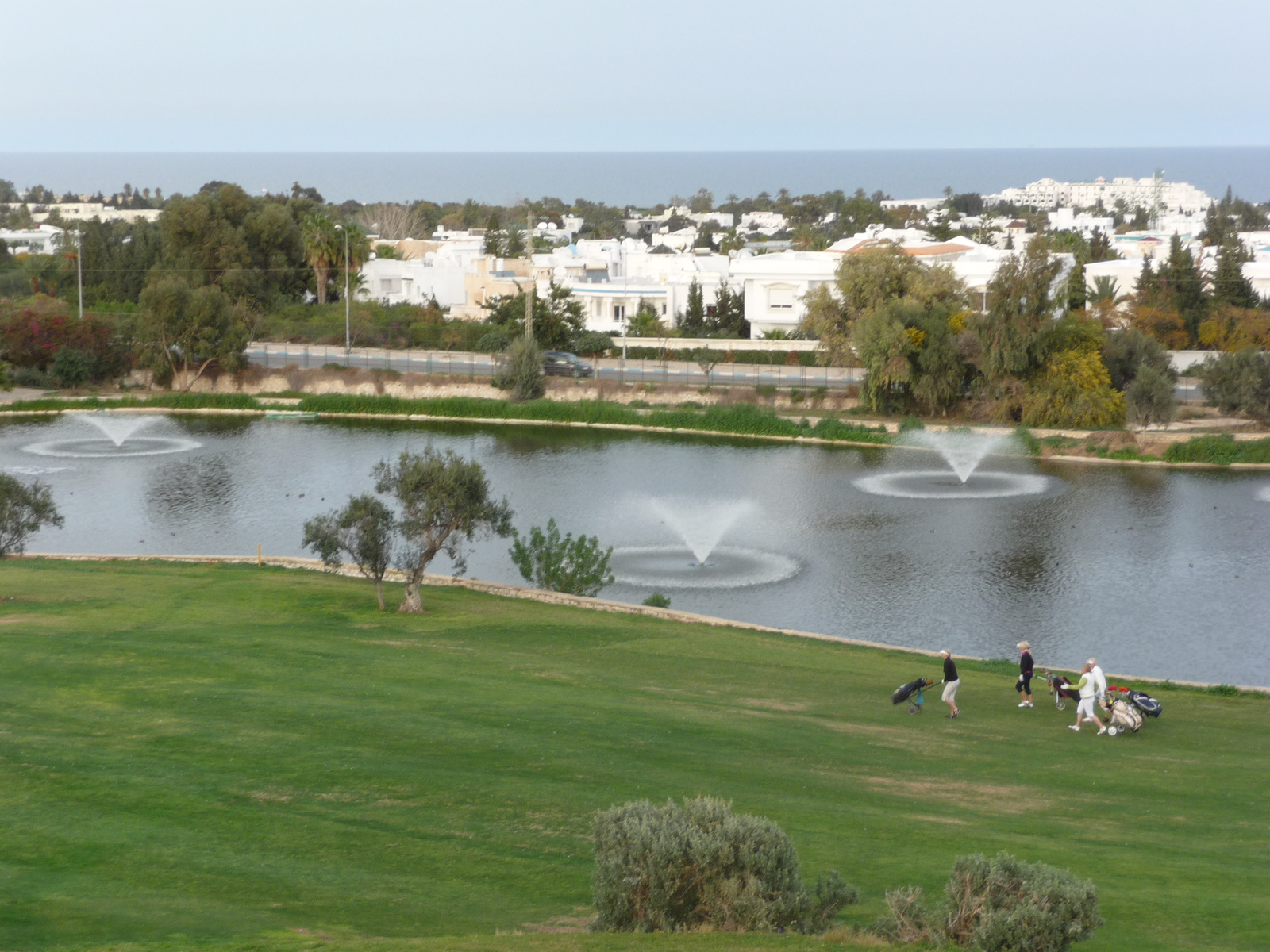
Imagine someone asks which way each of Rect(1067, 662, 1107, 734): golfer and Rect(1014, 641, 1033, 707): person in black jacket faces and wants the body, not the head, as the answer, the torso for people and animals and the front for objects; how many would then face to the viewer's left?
2

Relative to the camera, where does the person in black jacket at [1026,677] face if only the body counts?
to the viewer's left

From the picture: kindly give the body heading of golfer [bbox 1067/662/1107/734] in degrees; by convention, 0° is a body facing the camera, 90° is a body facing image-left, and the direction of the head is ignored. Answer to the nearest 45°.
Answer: approximately 90°

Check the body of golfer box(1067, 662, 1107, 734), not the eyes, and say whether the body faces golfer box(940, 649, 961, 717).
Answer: yes
